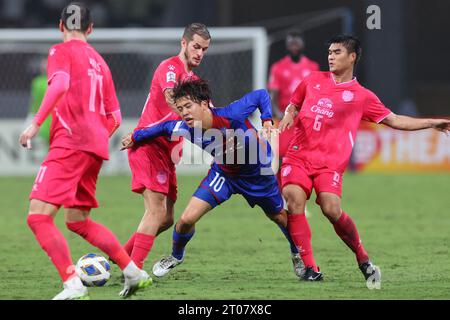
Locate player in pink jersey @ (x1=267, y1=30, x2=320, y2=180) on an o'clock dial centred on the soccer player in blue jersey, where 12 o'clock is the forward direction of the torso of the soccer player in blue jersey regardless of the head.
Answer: The player in pink jersey is roughly at 5 o'clock from the soccer player in blue jersey.

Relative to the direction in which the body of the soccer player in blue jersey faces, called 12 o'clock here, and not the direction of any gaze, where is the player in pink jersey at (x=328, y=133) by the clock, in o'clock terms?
The player in pink jersey is roughly at 7 o'clock from the soccer player in blue jersey.

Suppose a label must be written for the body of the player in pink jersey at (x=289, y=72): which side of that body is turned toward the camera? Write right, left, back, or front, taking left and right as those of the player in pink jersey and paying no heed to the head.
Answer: front

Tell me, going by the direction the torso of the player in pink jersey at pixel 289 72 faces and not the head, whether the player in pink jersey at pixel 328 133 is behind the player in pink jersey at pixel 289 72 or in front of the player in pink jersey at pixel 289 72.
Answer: in front

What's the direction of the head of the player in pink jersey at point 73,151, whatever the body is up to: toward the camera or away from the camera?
away from the camera

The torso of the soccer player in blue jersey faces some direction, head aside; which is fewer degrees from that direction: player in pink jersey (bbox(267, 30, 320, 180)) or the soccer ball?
the soccer ball

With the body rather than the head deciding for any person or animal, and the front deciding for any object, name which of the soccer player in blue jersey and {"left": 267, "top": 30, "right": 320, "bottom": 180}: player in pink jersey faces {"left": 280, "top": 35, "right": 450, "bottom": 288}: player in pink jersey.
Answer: {"left": 267, "top": 30, "right": 320, "bottom": 180}: player in pink jersey

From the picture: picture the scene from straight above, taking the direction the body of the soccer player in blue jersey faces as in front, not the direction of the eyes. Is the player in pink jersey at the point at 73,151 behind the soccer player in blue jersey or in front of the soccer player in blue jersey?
in front

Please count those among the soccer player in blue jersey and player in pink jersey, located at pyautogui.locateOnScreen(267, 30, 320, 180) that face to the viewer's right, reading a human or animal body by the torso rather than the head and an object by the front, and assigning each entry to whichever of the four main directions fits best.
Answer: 0

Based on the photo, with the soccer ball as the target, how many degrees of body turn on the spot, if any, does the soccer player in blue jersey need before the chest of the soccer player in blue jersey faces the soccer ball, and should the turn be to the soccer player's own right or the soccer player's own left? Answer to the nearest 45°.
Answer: approximately 45° to the soccer player's own right

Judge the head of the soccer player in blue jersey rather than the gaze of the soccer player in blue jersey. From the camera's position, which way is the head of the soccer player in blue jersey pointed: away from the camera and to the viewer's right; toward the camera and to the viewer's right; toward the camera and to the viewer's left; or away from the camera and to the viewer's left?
toward the camera and to the viewer's left

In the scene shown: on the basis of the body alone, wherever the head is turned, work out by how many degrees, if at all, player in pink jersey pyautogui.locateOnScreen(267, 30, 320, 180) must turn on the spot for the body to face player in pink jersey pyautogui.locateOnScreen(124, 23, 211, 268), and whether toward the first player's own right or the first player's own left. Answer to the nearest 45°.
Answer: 0° — they already face them

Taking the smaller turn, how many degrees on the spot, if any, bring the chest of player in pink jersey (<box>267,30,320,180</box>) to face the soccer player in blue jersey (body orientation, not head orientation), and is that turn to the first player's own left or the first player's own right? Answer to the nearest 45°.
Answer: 0° — they already face them

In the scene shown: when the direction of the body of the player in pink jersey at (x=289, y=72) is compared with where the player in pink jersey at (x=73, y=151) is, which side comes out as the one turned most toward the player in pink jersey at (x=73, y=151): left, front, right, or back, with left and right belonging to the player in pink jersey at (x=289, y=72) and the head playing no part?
front

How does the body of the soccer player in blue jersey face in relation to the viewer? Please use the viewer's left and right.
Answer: facing the viewer and to the left of the viewer

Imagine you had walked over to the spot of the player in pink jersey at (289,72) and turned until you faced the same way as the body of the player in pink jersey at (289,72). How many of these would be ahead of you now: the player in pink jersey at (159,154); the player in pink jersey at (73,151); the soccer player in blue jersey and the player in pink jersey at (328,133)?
4
